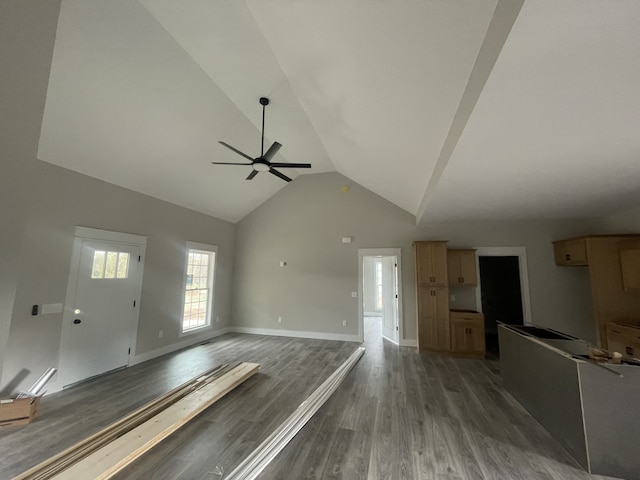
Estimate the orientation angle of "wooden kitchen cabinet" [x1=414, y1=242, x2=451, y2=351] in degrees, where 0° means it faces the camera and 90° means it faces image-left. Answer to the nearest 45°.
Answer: approximately 0°

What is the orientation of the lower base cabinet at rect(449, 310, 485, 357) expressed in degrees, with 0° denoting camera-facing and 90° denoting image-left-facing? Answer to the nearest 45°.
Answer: approximately 0°

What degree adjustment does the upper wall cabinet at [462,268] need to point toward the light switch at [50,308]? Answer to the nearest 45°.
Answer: approximately 45° to its right

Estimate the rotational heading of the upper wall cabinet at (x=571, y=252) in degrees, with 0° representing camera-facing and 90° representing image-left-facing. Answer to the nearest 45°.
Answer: approximately 45°

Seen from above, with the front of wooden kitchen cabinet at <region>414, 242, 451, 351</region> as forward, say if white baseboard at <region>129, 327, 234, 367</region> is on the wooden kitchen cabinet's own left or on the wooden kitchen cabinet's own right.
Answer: on the wooden kitchen cabinet's own right

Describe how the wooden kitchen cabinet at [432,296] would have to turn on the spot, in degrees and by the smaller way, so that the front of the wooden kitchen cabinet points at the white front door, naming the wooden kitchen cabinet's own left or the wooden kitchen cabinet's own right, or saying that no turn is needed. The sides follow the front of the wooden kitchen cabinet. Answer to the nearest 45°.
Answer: approximately 45° to the wooden kitchen cabinet's own right

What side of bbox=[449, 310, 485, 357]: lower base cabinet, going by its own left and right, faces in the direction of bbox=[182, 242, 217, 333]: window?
right

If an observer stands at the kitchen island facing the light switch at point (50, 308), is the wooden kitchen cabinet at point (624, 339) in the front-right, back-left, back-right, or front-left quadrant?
back-right

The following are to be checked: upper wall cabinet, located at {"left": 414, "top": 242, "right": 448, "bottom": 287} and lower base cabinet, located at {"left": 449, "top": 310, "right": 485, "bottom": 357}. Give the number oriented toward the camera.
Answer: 2

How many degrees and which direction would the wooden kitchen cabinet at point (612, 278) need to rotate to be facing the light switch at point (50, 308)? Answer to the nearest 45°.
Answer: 0° — it already faces it
